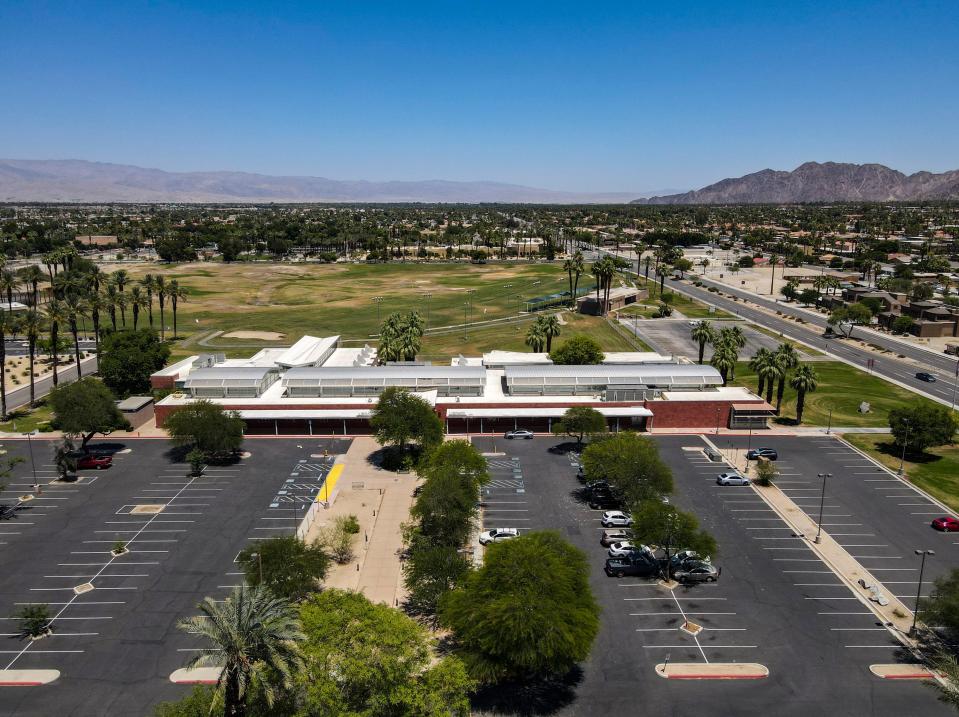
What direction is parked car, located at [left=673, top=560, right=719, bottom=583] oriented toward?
to the viewer's left

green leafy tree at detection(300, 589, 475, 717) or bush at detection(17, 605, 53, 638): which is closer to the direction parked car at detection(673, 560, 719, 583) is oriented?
the bush

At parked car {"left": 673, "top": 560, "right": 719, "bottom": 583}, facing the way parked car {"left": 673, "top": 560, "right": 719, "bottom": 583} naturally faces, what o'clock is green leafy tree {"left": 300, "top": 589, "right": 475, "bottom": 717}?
The green leafy tree is roughly at 10 o'clock from the parked car.

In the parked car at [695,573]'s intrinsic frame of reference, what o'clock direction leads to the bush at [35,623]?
The bush is roughly at 11 o'clock from the parked car.

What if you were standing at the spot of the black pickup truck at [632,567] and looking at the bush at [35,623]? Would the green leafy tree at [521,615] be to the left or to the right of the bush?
left

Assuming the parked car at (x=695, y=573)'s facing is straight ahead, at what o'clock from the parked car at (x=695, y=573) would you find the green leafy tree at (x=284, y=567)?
The green leafy tree is roughly at 11 o'clock from the parked car.
